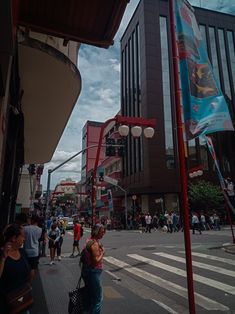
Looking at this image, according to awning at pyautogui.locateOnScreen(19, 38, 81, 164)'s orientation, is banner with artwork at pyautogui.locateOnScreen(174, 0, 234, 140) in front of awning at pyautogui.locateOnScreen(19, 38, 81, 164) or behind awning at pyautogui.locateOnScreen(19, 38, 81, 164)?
in front

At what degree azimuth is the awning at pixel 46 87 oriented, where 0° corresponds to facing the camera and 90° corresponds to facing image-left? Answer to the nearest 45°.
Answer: approximately 270°

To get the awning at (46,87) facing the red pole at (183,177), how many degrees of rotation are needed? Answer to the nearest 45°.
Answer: approximately 45° to its right
